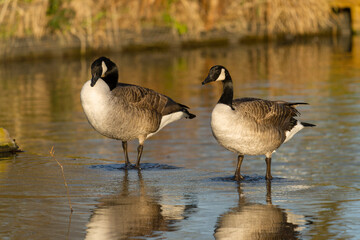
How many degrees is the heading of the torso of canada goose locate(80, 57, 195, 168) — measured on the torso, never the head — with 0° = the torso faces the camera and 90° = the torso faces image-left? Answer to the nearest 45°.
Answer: approximately 45°

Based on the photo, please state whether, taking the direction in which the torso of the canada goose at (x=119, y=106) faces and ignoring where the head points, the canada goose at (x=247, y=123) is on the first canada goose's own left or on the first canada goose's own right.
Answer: on the first canada goose's own left

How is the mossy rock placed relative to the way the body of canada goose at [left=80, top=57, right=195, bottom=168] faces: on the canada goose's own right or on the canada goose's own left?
on the canada goose's own right
